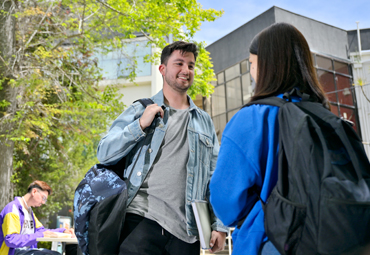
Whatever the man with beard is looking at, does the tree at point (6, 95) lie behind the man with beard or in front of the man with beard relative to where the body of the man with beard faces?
behind

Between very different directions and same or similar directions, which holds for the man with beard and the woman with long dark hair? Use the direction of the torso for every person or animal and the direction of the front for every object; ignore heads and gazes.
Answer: very different directions

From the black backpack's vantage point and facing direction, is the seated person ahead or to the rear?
to the rear

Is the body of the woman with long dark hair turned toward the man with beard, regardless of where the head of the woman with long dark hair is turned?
yes

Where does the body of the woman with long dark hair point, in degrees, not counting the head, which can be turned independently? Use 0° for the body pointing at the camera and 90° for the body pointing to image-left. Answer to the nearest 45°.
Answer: approximately 135°

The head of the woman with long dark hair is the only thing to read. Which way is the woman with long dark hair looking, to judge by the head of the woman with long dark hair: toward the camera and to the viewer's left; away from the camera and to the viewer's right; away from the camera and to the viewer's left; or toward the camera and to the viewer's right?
away from the camera and to the viewer's left
